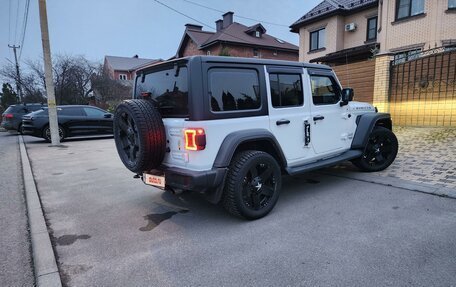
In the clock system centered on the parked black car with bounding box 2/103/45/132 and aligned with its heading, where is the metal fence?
The metal fence is roughly at 3 o'clock from the parked black car.

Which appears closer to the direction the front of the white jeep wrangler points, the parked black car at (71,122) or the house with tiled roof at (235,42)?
the house with tiled roof

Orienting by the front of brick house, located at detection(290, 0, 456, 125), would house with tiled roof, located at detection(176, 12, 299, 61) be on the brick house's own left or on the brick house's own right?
on the brick house's own right

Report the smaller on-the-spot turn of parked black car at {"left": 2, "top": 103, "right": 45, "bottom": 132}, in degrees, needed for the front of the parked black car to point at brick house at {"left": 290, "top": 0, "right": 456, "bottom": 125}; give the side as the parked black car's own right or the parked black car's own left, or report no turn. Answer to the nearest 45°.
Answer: approximately 90° to the parked black car's own right

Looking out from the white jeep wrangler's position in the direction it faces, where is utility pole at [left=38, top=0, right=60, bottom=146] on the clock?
The utility pole is roughly at 9 o'clock from the white jeep wrangler.

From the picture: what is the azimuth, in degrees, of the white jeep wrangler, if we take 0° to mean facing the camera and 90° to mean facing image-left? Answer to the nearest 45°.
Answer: approximately 225°

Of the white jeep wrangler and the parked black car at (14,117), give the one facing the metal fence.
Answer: the white jeep wrangler

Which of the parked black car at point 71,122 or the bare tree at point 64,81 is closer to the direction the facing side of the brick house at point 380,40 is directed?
the parked black car

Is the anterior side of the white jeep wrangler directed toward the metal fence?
yes
